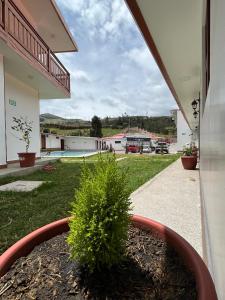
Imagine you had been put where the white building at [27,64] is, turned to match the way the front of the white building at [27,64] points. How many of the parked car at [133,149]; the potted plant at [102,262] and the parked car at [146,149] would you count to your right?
1

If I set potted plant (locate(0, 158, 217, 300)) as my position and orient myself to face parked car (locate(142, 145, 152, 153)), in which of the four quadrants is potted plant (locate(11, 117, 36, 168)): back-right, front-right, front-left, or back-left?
front-left

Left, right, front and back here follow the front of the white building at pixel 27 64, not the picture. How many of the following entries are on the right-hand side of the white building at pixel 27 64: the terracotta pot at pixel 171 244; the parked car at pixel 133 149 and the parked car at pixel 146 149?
1

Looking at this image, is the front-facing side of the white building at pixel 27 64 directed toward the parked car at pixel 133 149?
no

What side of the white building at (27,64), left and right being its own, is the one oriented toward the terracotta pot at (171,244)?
right

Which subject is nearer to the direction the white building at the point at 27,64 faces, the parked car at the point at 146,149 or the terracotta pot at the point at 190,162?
the terracotta pot

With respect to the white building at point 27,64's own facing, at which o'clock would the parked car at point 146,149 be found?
The parked car is roughly at 10 o'clock from the white building.

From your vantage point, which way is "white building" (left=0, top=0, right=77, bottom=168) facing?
to the viewer's right

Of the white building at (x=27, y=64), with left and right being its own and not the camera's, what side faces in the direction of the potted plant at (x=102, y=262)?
right
